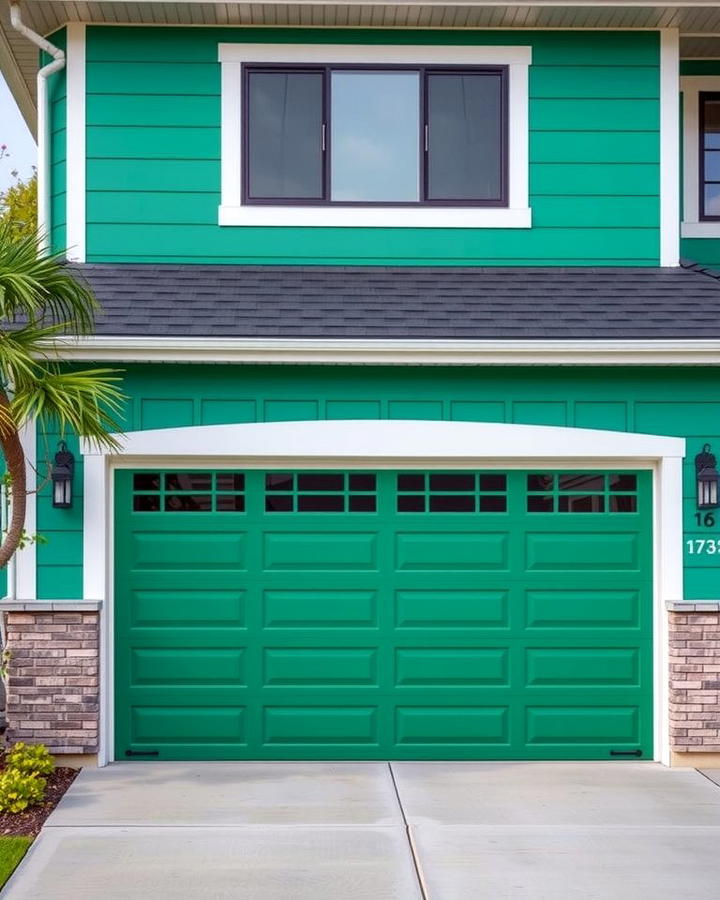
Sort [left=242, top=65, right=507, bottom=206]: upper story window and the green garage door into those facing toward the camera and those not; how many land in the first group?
2

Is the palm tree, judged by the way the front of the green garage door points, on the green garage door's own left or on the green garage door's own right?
on the green garage door's own right
